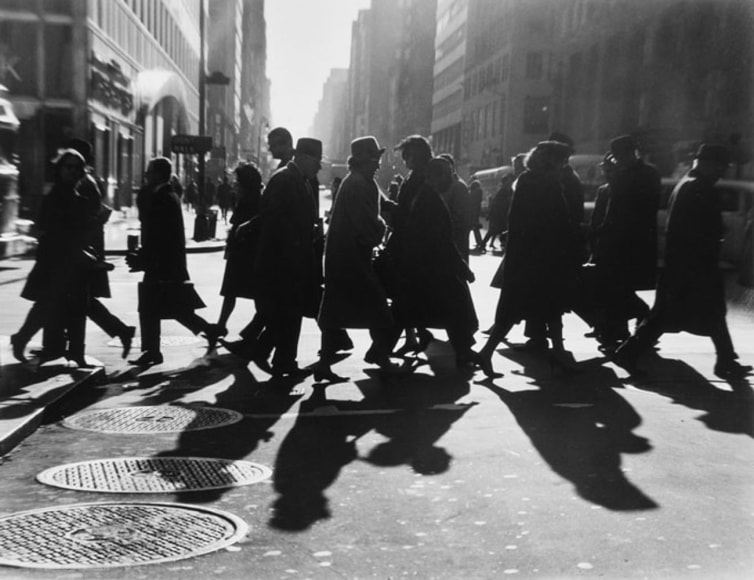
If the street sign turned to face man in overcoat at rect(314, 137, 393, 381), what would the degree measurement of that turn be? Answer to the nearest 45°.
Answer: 0° — it already faces them

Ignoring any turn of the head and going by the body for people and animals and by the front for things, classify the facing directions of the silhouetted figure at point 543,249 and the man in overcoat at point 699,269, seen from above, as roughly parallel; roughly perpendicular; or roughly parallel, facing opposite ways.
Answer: roughly parallel

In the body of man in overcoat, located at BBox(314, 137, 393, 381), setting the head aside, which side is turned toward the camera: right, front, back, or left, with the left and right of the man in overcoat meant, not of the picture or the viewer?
right

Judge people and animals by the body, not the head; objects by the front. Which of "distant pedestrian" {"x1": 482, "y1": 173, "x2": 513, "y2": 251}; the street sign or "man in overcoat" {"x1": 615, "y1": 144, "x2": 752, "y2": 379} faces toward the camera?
the street sign

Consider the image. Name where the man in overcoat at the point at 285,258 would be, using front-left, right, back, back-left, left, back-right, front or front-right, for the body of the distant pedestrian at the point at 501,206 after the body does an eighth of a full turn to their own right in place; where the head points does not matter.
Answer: front-right

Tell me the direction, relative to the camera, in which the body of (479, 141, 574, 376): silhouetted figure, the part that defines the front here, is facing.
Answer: to the viewer's right

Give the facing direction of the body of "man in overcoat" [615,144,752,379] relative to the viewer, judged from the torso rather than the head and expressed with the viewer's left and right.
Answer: facing to the right of the viewer

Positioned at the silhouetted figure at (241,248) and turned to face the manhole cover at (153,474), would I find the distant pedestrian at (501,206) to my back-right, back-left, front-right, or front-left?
back-left

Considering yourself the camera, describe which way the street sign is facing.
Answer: facing the viewer

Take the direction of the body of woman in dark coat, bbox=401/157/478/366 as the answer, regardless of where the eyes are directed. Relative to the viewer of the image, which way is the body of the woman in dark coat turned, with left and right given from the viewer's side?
facing to the right of the viewer

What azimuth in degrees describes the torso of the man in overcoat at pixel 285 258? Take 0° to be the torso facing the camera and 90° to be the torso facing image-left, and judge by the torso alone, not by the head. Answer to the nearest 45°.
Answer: approximately 270°

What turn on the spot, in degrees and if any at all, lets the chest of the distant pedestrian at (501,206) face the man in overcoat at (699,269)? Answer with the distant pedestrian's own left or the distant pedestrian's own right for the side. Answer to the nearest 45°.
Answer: approximately 90° to the distant pedestrian's own right

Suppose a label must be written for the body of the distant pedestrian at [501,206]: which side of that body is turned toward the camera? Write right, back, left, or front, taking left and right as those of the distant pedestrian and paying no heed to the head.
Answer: right
